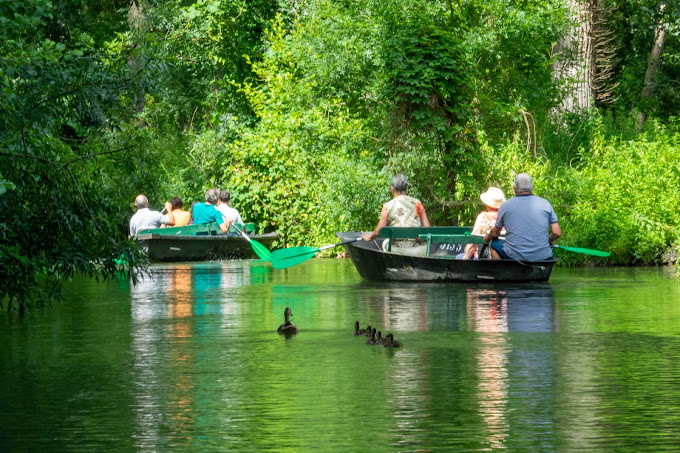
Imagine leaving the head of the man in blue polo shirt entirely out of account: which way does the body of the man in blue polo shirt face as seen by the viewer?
away from the camera

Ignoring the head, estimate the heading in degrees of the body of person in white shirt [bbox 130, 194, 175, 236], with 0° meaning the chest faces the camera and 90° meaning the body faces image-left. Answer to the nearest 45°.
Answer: approximately 180°

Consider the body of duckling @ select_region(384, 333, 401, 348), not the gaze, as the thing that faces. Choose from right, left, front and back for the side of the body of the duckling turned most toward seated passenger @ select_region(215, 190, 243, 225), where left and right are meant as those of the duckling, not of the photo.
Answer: right

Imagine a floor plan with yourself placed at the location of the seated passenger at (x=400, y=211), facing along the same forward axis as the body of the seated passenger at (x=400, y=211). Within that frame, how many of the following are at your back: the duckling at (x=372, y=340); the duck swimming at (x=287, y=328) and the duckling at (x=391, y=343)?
3

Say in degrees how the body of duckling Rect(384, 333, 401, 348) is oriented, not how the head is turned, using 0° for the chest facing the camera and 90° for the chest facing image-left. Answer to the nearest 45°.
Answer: approximately 90°

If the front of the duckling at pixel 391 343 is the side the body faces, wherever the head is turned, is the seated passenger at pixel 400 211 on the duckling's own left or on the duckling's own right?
on the duckling's own right

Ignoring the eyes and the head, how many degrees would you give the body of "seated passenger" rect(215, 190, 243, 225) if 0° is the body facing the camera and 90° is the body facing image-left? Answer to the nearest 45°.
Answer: approximately 135°

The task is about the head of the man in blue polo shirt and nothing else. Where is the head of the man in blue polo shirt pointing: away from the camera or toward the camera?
away from the camera

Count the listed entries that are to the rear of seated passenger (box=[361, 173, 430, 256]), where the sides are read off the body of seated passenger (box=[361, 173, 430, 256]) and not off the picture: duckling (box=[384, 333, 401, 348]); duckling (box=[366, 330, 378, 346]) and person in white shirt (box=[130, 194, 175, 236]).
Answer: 2

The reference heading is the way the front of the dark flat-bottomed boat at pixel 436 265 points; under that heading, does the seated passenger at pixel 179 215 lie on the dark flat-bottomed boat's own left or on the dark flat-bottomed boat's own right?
on the dark flat-bottomed boat's own right

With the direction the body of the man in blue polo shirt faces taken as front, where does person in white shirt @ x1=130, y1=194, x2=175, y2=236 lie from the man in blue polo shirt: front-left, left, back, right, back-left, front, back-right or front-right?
front-left

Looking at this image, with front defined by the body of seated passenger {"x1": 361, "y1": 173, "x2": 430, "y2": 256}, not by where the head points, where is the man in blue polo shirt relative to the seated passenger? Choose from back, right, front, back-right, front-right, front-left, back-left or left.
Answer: back-right
